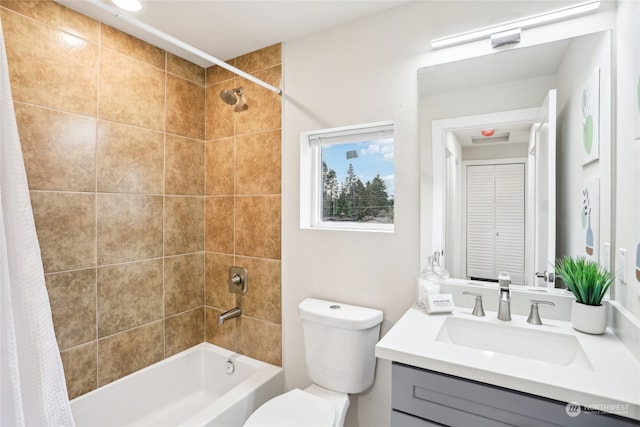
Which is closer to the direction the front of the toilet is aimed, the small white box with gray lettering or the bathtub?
the bathtub

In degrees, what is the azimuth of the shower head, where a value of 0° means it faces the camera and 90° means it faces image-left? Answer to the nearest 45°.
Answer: approximately 45°

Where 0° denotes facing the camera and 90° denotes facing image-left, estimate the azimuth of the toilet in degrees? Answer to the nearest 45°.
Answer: approximately 45°

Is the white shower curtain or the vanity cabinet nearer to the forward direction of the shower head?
the white shower curtain

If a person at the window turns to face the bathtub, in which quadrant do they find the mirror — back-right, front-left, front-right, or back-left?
back-left
